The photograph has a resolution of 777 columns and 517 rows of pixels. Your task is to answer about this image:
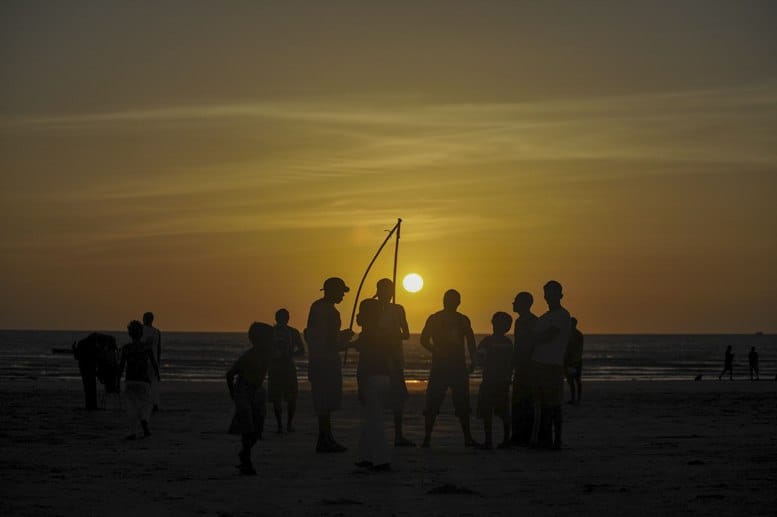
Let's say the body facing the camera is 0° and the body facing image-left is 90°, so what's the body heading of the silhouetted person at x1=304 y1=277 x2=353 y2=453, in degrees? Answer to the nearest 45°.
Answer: approximately 270°

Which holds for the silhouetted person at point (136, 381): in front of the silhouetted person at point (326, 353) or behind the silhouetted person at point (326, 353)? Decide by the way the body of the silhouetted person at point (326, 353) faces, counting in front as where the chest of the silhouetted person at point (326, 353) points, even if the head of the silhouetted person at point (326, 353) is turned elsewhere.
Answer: behind

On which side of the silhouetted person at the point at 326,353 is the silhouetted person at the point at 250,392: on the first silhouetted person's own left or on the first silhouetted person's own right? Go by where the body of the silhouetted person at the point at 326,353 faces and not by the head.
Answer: on the first silhouetted person's own right

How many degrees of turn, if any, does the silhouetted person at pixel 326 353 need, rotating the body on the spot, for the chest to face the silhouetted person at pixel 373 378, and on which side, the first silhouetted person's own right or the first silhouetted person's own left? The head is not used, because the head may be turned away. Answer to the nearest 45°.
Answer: approximately 90° to the first silhouetted person's own right

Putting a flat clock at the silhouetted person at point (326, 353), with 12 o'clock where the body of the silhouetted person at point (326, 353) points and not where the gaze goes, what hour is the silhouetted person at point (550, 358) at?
the silhouetted person at point (550, 358) is roughly at 12 o'clock from the silhouetted person at point (326, 353).

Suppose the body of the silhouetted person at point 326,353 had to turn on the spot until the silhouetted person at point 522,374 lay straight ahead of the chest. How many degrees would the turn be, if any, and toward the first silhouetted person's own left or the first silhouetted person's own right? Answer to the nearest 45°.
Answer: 0° — they already face them

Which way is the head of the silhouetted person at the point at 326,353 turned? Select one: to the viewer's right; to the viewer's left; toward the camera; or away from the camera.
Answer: to the viewer's right

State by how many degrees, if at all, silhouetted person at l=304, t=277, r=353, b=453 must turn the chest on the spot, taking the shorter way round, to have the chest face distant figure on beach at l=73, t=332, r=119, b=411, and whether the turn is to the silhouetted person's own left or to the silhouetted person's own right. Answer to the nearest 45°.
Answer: approximately 135° to the silhouetted person's own left
